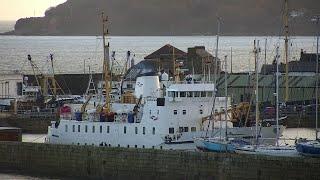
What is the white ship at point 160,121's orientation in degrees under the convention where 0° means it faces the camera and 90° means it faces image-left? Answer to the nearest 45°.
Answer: approximately 270°
